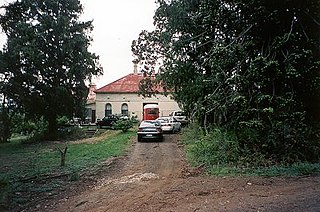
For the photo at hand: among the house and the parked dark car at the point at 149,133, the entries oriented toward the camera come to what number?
1

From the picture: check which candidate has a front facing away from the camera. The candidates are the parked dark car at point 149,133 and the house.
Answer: the parked dark car

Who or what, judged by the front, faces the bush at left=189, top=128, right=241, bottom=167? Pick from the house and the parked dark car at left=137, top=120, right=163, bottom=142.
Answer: the house

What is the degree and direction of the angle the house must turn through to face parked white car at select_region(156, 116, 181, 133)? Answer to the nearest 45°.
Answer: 0° — it already faces it

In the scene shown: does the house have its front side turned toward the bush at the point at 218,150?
yes

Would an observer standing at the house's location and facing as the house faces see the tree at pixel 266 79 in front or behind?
in front

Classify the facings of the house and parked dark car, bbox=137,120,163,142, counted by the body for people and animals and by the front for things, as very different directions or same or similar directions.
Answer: very different directions

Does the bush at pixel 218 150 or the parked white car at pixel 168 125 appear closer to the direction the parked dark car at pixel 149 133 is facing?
the parked white car

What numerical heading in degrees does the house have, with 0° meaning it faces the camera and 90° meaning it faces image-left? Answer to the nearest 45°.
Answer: approximately 0°

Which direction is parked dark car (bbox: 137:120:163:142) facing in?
away from the camera

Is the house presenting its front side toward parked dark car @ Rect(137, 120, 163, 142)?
yes

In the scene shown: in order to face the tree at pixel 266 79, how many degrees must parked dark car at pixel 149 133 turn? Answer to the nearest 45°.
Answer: approximately 135° to its right

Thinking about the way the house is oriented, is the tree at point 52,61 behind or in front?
in front
